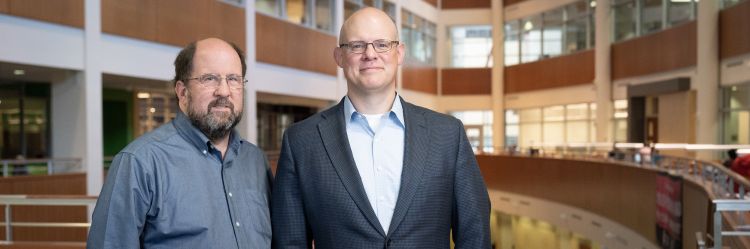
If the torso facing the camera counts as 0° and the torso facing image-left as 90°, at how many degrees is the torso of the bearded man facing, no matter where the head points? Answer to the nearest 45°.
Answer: approximately 315°

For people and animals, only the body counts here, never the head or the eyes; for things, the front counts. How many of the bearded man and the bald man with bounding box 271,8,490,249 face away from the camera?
0

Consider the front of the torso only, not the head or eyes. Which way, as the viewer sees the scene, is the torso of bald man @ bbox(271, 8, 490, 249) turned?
toward the camera

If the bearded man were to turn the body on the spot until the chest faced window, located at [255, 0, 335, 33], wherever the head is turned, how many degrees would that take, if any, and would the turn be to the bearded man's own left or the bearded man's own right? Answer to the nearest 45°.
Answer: approximately 135° to the bearded man's own left

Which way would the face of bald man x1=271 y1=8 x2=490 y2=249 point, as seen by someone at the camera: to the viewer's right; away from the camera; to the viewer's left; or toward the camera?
toward the camera

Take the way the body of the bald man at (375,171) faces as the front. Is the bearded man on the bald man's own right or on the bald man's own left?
on the bald man's own right

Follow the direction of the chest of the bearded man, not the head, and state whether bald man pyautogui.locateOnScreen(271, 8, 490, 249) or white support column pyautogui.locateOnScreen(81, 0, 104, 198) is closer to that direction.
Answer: the bald man

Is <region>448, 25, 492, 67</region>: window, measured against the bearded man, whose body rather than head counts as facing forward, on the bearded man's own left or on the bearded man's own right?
on the bearded man's own left

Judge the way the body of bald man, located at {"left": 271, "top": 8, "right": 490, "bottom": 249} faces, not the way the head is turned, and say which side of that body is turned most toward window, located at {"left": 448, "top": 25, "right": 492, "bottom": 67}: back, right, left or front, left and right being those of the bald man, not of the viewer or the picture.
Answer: back
